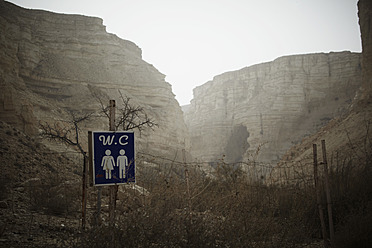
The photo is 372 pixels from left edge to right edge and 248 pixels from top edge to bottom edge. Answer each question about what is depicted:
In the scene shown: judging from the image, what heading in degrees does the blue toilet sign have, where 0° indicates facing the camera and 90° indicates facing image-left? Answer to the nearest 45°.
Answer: approximately 0°

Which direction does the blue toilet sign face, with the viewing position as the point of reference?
facing the viewer
